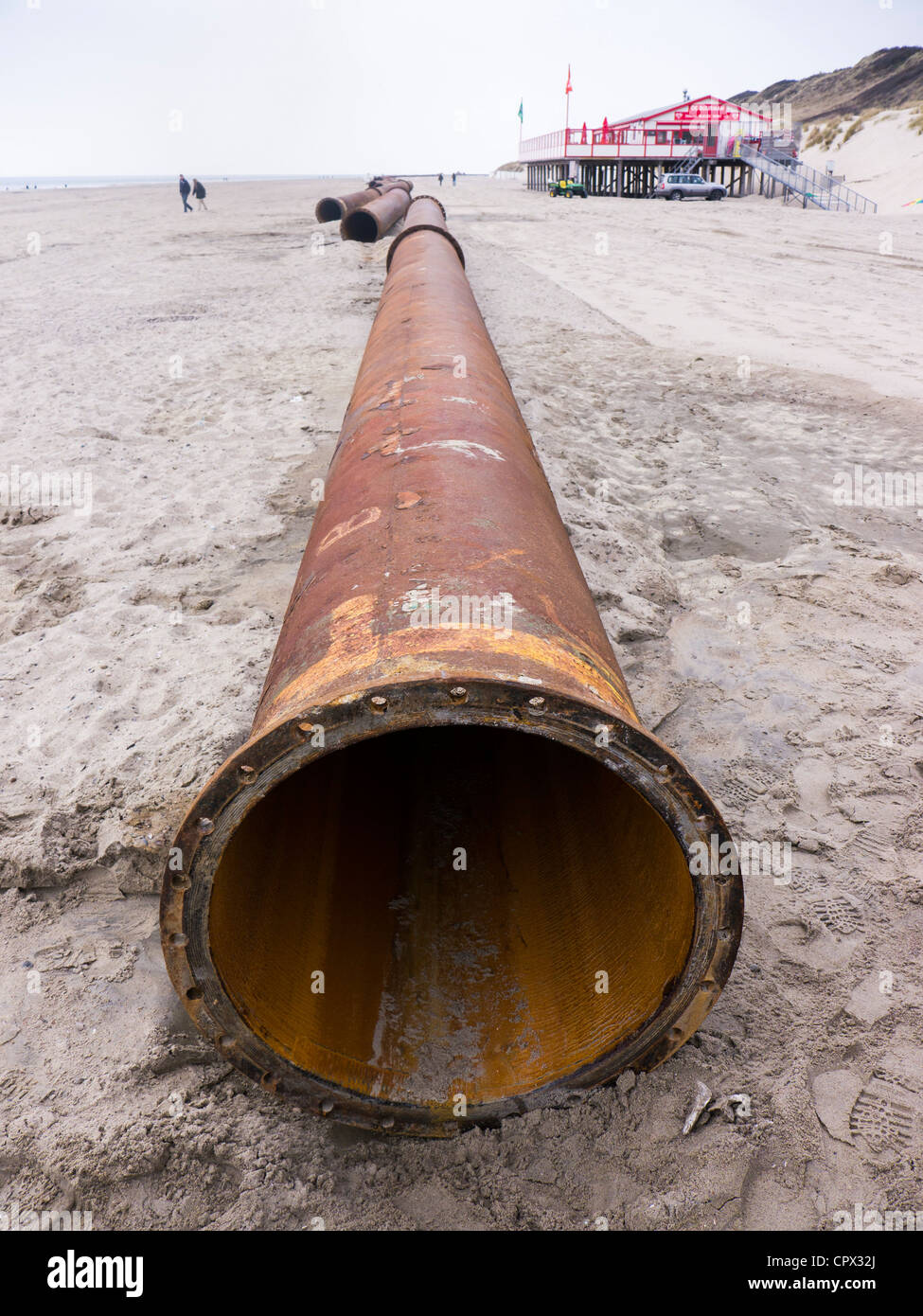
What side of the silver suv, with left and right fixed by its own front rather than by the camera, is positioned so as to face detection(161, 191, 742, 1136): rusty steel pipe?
right

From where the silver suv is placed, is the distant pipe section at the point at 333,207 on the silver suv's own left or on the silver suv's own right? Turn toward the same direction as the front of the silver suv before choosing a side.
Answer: on the silver suv's own right

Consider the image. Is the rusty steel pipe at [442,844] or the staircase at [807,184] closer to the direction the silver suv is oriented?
the staircase

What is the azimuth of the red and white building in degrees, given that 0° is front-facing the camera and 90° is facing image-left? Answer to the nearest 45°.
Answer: approximately 0°

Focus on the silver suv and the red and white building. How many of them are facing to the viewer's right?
1

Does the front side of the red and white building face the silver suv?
yes

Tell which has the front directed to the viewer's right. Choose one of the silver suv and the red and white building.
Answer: the silver suv

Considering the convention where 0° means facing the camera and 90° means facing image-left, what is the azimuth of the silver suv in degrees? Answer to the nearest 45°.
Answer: approximately 270°
